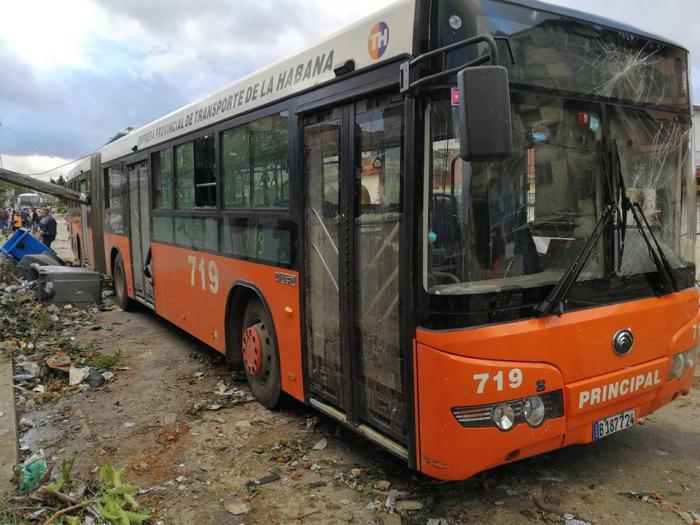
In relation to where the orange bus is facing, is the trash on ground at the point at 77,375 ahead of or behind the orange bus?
behind

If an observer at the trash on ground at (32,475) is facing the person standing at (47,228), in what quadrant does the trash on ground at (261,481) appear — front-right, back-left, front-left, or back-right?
back-right

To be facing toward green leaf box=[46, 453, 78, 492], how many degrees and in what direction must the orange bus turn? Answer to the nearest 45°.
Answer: approximately 45° to its right

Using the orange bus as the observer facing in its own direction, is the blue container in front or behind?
behind

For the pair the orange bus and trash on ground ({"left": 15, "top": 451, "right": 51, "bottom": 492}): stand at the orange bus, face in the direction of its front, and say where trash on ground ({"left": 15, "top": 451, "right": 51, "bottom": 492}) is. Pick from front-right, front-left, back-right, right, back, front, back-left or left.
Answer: front-right

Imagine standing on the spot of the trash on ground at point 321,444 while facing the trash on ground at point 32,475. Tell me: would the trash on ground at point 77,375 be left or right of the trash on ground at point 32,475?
right

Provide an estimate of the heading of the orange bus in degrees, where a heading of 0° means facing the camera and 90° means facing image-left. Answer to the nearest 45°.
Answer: approximately 315°

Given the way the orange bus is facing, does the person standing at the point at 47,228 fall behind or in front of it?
behind
